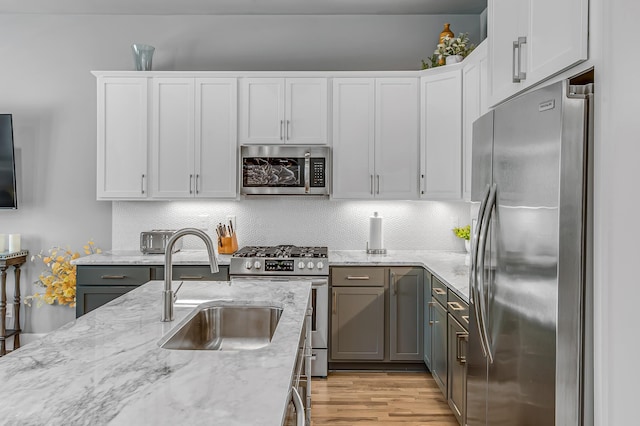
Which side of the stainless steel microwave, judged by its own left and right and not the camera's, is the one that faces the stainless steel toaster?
right

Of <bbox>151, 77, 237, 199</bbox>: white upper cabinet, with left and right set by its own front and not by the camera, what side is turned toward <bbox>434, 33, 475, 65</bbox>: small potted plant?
left

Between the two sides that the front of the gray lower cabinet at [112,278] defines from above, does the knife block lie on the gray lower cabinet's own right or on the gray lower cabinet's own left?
on the gray lower cabinet's own left

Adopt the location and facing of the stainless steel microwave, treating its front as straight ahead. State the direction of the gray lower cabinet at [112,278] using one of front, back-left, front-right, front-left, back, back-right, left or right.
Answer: right

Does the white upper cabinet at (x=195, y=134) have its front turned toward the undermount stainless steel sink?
yes

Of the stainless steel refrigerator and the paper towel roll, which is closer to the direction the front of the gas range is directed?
the stainless steel refrigerator

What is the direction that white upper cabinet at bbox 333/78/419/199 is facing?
toward the camera

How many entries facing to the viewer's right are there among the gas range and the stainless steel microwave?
0

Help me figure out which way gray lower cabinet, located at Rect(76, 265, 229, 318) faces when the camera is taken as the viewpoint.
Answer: facing the viewer

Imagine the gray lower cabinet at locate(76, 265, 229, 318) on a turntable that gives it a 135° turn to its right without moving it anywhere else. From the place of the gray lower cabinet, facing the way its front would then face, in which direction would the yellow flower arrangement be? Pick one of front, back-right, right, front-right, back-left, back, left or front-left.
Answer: front

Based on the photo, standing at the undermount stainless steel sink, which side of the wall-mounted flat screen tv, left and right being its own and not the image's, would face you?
front

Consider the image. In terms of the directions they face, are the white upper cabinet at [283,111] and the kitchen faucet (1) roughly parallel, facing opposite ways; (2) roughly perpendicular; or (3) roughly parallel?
roughly perpendicular
